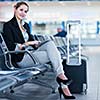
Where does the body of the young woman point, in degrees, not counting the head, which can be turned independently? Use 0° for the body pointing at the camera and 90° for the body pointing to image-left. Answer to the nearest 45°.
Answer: approximately 315°
